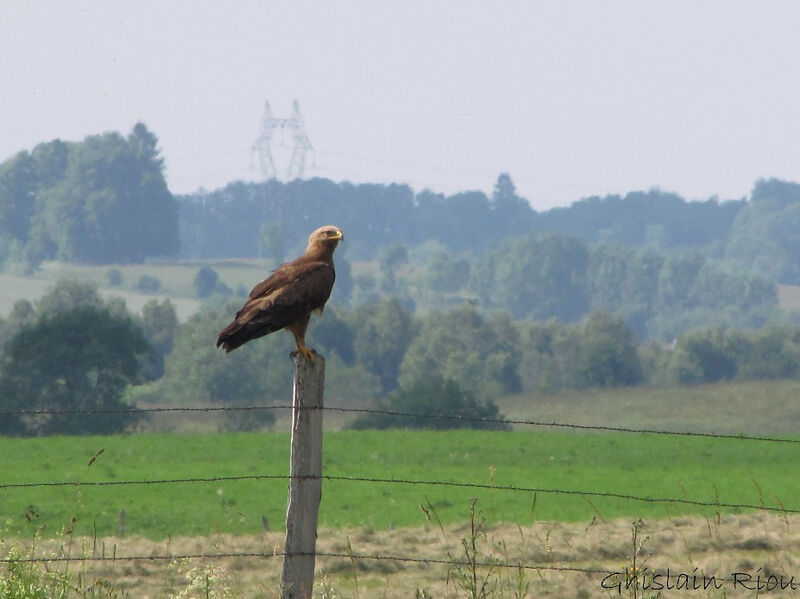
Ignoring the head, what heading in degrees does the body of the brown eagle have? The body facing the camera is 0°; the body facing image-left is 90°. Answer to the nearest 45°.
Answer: approximately 270°
